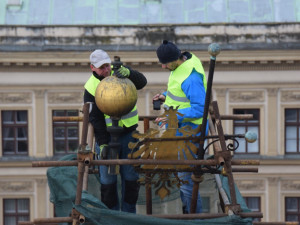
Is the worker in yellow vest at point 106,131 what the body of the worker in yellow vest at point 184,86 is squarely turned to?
yes

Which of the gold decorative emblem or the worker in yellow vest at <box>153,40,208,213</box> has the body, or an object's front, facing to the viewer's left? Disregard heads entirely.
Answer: the worker in yellow vest

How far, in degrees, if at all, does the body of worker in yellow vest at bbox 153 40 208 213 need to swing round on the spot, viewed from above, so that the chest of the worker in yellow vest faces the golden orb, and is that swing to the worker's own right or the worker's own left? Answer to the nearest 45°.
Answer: approximately 45° to the worker's own left

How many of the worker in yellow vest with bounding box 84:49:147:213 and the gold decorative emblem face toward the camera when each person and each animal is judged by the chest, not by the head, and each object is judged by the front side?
2

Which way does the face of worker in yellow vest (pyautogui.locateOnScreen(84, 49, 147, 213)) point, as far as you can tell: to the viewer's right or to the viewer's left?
to the viewer's right

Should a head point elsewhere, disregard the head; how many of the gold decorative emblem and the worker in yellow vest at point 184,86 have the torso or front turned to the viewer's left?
1

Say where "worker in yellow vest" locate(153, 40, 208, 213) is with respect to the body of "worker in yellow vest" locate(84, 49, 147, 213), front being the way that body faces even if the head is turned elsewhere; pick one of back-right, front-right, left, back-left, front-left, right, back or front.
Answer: left

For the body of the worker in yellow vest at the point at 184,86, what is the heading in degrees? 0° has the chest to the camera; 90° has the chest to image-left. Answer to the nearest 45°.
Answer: approximately 90°

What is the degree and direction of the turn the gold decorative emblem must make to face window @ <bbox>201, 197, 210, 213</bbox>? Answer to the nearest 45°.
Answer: approximately 180°

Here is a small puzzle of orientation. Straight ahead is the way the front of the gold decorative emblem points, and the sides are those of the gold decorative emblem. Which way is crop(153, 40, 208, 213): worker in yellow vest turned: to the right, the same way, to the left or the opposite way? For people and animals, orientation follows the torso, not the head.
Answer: to the right

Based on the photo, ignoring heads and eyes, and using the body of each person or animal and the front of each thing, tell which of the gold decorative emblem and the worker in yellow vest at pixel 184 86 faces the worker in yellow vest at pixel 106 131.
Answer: the worker in yellow vest at pixel 184 86

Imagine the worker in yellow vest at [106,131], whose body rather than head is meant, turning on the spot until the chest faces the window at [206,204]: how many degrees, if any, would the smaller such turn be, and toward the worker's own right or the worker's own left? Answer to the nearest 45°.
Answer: approximately 135° to the worker's own left
